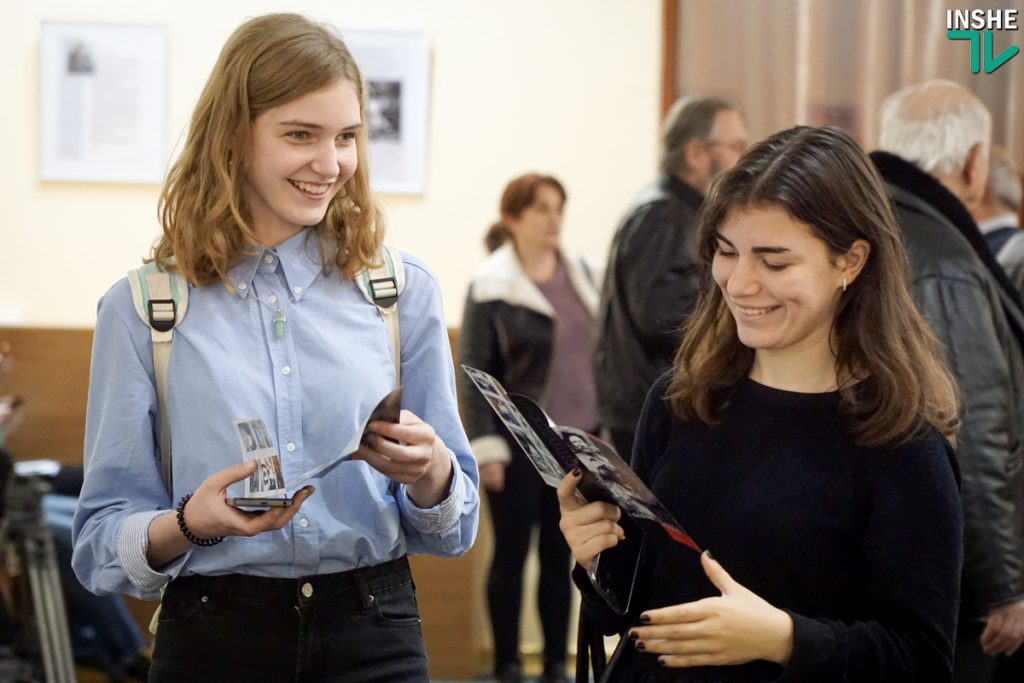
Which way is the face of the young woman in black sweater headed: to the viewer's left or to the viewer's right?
to the viewer's left

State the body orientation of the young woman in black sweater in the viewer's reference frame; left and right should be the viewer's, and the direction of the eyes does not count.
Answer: facing the viewer and to the left of the viewer

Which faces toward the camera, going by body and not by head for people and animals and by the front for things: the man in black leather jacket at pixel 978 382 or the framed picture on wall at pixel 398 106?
the framed picture on wall

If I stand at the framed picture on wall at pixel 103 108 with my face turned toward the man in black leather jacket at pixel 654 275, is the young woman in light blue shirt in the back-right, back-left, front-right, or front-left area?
front-right

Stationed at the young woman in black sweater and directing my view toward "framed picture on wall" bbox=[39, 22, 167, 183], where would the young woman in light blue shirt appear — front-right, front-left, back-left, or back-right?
front-left

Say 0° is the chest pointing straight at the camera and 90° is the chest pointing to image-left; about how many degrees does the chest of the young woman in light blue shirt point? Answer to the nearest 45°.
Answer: approximately 0°

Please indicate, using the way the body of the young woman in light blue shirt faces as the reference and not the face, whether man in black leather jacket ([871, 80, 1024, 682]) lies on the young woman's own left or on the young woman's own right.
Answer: on the young woman's own left

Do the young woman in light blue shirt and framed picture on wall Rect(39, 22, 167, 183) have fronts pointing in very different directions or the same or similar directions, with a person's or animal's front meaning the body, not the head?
same or similar directions

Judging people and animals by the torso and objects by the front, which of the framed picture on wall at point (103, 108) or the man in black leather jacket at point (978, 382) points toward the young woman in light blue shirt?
the framed picture on wall

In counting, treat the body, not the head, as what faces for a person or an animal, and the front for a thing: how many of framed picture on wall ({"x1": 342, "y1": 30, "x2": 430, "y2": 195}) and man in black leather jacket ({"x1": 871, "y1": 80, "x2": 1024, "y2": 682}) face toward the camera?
1

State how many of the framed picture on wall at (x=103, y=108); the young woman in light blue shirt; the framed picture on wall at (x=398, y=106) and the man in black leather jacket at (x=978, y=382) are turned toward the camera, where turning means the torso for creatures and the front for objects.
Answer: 3

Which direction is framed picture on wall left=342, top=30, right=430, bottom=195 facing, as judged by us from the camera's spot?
facing the viewer

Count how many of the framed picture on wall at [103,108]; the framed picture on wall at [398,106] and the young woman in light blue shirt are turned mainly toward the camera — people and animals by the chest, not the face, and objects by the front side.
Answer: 3
